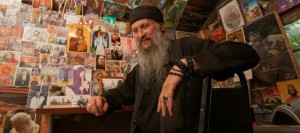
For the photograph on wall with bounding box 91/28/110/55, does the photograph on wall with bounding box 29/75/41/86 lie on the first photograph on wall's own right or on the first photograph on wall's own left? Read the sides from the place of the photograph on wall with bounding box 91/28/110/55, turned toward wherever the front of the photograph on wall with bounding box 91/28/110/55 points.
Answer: on the first photograph on wall's own right

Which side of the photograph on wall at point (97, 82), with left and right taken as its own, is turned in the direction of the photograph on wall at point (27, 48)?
right

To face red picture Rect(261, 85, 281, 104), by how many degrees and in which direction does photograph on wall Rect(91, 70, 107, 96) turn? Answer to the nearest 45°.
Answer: approximately 45° to its left

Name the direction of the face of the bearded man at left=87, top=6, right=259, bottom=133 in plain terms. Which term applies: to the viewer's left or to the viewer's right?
to the viewer's left

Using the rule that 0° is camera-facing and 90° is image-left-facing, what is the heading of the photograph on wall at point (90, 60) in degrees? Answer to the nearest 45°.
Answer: approximately 0°

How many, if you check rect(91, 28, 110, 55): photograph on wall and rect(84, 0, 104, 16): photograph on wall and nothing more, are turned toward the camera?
2

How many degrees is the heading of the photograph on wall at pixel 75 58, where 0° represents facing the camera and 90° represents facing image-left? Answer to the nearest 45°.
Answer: approximately 0°

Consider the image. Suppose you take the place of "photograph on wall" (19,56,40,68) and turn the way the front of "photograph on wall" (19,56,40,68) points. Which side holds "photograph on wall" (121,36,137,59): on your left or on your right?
on your left
